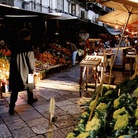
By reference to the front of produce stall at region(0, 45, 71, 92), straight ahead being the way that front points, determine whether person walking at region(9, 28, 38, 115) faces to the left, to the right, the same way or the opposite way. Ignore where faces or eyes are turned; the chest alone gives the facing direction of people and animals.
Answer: to the left

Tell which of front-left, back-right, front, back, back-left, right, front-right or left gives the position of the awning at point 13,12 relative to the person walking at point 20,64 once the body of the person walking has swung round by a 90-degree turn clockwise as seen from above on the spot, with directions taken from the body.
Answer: back-left

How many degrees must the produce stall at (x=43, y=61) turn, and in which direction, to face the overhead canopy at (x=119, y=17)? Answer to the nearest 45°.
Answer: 0° — it already faces it

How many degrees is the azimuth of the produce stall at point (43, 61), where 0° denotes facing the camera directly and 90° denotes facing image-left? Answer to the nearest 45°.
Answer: approximately 315°

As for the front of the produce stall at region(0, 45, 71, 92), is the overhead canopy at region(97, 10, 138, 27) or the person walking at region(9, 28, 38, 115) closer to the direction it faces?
the overhead canopy

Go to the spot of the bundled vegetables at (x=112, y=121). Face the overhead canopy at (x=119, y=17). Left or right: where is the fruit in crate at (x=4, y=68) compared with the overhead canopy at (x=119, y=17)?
left

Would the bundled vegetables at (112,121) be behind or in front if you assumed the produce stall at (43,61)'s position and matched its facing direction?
in front

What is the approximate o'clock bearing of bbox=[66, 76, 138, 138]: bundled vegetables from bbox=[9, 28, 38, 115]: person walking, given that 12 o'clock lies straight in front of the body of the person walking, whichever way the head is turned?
The bundled vegetables is roughly at 4 o'clock from the person walking.
